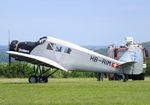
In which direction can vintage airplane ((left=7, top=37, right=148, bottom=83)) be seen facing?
to the viewer's left
